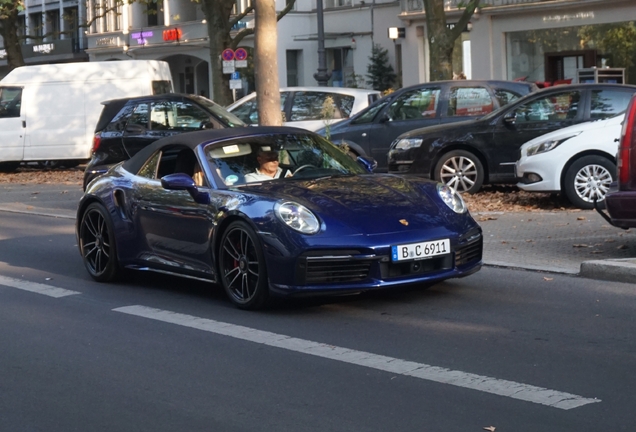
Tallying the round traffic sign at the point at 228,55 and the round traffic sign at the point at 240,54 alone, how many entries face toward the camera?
2

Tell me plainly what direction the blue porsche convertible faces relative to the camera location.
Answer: facing the viewer and to the right of the viewer

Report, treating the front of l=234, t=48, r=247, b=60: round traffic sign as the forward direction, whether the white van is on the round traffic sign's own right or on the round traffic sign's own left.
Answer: on the round traffic sign's own right

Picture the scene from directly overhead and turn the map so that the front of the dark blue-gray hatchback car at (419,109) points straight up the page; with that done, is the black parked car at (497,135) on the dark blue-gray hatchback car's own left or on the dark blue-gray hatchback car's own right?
on the dark blue-gray hatchback car's own left

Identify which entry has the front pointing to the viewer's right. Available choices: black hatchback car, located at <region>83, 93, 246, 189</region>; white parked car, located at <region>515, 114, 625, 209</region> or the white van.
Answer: the black hatchback car

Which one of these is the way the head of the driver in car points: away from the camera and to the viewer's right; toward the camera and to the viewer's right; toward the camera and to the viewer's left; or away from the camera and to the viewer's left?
toward the camera and to the viewer's right

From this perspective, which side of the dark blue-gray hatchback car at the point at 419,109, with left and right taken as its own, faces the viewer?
left

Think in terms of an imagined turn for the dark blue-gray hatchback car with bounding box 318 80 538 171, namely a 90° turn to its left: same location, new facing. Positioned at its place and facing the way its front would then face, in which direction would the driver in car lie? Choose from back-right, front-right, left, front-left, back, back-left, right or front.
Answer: front

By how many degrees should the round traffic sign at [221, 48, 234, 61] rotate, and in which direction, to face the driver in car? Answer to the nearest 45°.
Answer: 0° — it already faces them

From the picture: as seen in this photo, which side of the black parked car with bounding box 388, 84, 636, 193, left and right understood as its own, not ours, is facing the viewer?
left

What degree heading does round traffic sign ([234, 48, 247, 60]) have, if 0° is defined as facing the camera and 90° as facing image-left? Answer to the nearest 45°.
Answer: approximately 0°
